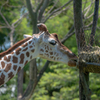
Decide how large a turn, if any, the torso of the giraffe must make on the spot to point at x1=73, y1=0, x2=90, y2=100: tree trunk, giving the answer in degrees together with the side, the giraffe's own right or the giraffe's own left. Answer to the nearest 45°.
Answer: approximately 45° to the giraffe's own left

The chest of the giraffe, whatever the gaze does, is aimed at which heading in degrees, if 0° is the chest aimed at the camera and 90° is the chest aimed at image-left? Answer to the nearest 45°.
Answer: approximately 270°
